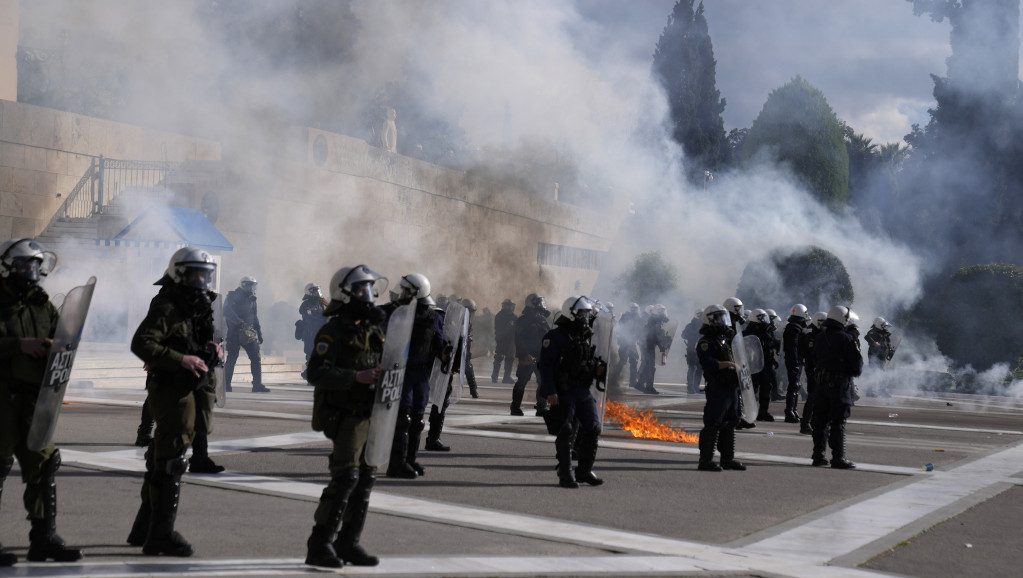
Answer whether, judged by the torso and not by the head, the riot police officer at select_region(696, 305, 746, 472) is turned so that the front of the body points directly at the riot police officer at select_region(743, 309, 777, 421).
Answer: no

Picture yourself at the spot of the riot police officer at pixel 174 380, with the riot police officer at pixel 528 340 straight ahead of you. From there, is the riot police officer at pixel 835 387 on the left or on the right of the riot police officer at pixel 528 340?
right

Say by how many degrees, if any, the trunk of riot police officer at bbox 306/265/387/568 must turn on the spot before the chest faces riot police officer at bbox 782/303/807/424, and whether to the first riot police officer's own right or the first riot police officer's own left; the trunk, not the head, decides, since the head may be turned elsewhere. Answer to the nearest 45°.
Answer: approximately 90° to the first riot police officer's own left

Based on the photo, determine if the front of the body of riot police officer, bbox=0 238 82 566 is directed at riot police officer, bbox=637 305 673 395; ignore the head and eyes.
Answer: no

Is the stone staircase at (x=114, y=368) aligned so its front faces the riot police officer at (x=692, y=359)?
no

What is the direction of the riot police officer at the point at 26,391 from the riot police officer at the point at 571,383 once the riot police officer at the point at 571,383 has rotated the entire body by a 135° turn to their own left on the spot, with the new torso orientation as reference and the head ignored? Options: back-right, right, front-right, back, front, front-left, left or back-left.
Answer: back-left

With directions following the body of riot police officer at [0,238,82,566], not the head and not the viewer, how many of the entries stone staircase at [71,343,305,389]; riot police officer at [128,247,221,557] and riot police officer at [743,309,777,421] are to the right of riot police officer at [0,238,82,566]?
0

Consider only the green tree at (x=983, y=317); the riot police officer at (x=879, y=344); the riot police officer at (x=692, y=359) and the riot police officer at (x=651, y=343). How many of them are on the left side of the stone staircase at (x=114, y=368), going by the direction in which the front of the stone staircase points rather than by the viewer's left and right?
4

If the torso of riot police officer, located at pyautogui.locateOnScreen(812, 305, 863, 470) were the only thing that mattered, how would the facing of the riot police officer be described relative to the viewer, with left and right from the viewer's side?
facing away from the viewer and to the right of the viewer

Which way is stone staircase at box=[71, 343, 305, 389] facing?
toward the camera

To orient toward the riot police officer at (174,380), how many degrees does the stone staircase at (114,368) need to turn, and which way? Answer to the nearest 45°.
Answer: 0° — it already faces them

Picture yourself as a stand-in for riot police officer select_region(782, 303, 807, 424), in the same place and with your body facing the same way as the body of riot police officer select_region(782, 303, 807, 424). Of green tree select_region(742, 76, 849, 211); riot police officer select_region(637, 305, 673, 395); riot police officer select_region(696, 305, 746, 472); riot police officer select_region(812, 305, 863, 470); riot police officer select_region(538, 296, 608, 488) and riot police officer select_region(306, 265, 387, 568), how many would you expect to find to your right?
4

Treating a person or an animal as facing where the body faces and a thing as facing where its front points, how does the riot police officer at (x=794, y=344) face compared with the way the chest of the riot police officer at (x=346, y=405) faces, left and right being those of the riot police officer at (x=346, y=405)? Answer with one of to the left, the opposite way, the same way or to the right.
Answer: the same way

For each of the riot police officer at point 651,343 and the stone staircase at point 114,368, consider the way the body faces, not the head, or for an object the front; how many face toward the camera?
1

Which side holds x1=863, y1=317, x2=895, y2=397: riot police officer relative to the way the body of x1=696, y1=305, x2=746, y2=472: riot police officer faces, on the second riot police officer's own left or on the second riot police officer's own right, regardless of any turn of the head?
on the second riot police officer's own left

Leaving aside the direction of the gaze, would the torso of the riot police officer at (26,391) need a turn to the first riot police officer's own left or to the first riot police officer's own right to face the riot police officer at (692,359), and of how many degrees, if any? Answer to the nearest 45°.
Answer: approximately 90° to the first riot police officer's own left

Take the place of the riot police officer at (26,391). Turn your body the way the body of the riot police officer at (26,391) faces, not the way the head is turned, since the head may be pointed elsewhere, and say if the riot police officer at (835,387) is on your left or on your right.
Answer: on your left

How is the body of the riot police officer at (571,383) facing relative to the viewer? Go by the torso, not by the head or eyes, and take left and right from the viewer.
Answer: facing the viewer and to the right of the viewer
